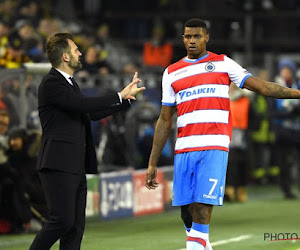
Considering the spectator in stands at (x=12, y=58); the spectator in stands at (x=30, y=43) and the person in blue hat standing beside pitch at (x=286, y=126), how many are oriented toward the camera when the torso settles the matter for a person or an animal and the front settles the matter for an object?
3

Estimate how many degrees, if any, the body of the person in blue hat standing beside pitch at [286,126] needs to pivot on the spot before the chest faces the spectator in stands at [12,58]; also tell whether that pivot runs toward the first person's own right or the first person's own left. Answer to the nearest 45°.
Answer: approximately 45° to the first person's own right

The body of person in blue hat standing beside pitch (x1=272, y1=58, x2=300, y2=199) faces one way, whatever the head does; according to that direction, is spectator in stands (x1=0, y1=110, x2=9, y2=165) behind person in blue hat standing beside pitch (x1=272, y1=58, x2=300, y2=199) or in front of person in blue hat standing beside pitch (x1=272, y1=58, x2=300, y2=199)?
in front

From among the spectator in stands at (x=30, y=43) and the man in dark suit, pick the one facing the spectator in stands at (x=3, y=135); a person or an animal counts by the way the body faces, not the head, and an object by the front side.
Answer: the spectator in stands at (x=30, y=43)

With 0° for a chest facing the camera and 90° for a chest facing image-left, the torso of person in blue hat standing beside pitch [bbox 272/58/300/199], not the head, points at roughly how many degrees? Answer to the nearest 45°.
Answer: approximately 0°

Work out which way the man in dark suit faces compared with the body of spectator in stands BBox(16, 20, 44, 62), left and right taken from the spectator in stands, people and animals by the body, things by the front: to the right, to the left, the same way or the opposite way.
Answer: to the left

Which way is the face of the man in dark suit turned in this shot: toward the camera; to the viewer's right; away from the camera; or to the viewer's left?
to the viewer's right

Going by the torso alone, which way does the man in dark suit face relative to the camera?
to the viewer's right

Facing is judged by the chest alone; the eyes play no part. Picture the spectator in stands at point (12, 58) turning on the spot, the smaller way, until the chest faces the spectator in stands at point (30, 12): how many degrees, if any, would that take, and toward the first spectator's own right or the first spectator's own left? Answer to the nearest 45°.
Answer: approximately 180°

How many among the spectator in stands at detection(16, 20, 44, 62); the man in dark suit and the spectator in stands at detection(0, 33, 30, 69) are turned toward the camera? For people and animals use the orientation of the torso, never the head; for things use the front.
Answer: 2

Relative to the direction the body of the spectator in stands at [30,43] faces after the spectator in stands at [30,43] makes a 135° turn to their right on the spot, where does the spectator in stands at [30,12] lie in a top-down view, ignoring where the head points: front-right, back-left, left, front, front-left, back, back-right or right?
front-right

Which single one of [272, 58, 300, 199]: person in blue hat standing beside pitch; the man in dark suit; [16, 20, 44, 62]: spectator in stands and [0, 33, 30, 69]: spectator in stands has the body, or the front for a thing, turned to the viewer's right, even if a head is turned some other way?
the man in dark suit
